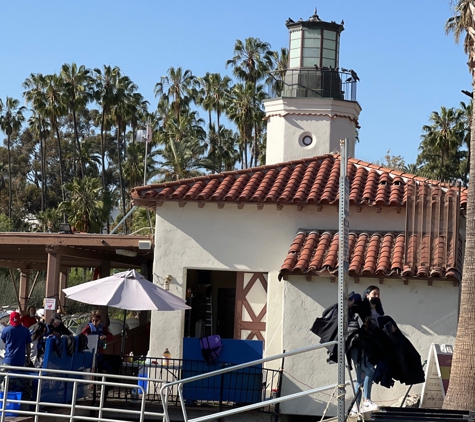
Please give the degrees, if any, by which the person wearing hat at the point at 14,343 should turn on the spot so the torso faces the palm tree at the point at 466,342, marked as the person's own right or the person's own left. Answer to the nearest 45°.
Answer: approximately 135° to the person's own right

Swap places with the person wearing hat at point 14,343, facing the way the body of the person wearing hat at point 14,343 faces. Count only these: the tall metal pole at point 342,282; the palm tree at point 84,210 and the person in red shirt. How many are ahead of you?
2

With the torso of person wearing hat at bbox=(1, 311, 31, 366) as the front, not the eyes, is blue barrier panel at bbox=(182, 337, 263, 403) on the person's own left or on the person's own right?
on the person's own right

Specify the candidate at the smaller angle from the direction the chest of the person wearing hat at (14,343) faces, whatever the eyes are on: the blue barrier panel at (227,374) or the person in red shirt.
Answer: the person in red shirt

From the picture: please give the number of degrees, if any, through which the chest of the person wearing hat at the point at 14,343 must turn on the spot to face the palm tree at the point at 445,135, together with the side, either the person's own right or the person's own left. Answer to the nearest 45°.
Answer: approximately 45° to the person's own right

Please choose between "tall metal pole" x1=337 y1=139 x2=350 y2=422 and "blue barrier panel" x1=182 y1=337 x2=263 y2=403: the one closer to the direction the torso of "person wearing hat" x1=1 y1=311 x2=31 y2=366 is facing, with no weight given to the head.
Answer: the blue barrier panel

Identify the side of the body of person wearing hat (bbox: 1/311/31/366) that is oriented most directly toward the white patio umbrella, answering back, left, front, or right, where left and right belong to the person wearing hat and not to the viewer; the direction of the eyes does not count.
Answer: right

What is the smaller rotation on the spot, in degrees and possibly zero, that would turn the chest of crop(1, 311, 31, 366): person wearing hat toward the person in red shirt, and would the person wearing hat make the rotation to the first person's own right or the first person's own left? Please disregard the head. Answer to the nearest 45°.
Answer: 0° — they already face them

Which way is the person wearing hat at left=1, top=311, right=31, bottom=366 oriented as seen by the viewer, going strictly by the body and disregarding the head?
away from the camera
